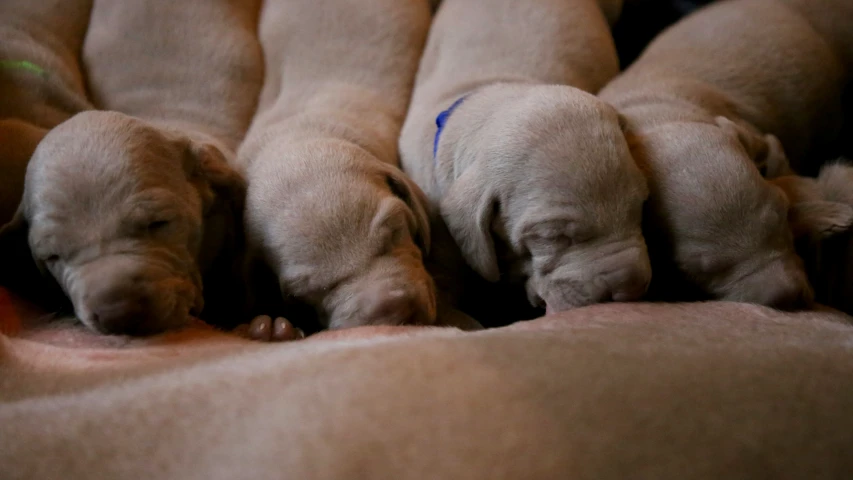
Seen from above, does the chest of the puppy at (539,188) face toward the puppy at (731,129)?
no

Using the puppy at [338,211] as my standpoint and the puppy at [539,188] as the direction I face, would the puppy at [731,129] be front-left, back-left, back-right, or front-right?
front-left

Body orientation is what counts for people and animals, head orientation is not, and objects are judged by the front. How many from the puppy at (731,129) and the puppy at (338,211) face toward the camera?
2

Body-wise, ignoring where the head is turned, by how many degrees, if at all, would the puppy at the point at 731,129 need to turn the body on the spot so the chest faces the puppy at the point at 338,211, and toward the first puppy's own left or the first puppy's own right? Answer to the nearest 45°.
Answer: approximately 45° to the first puppy's own right

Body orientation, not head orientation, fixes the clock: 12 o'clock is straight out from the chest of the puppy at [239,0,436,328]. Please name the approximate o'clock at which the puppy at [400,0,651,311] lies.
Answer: the puppy at [400,0,651,311] is roughly at 9 o'clock from the puppy at [239,0,436,328].

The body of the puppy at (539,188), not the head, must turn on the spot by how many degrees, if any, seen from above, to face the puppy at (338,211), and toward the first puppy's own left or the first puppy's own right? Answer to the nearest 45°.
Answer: approximately 135° to the first puppy's own right

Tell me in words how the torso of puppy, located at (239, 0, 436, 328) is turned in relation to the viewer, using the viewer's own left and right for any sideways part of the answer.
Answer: facing the viewer

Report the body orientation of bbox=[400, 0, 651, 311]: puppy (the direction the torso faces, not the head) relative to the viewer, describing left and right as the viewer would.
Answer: facing the viewer and to the right of the viewer

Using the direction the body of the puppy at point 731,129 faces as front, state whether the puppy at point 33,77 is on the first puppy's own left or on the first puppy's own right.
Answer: on the first puppy's own right

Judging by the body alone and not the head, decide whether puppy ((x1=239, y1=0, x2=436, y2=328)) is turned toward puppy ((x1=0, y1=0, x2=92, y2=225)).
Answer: no
